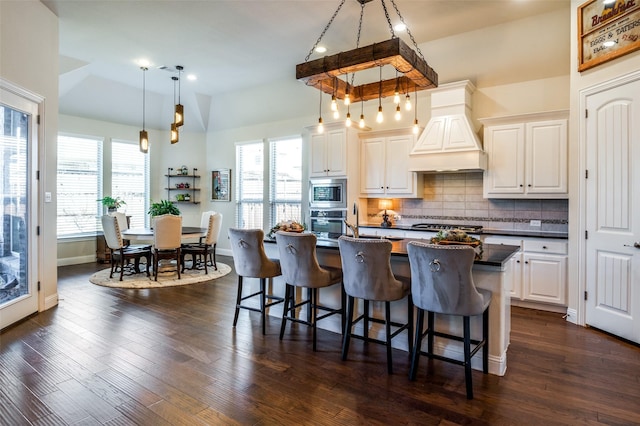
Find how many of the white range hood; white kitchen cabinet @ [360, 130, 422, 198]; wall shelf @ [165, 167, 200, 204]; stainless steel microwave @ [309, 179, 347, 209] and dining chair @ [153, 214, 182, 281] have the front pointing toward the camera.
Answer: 4

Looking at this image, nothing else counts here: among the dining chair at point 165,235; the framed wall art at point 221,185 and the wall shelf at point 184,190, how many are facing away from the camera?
1

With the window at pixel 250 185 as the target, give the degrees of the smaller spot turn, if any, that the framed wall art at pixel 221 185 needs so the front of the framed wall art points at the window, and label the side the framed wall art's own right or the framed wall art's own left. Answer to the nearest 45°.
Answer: approximately 90° to the framed wall art's own left

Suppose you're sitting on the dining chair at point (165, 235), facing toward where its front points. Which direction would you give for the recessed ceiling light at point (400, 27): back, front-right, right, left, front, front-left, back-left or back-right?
back-right

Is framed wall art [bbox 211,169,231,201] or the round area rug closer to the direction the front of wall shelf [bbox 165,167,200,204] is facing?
the round area rug

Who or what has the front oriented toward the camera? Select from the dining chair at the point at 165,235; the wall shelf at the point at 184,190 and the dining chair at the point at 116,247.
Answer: the wall shelf

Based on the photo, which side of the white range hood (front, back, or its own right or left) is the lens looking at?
front

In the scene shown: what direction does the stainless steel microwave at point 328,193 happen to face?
toward the camera

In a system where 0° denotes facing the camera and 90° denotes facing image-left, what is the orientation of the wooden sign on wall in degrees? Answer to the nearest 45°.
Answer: approximately 45°

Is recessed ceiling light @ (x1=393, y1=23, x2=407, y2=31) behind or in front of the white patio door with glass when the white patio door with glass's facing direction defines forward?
in front

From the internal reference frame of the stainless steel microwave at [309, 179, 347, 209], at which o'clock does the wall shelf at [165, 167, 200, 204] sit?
The wall shelf is roughly at 4 o'clock from the stainless steel microwave.

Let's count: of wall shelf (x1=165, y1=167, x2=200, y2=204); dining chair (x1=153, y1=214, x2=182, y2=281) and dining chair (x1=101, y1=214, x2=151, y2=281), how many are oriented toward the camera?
1

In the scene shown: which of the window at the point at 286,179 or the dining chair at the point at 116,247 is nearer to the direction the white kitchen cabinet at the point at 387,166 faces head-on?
the dining chair

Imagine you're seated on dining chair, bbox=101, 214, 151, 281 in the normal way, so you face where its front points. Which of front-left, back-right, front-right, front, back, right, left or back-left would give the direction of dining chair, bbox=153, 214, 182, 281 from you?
right

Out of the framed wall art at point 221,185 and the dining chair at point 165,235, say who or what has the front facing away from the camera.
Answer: the dining chair

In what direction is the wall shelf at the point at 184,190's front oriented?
toward the camera
